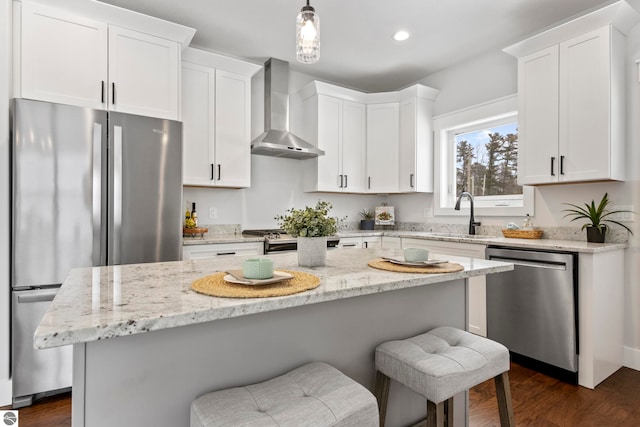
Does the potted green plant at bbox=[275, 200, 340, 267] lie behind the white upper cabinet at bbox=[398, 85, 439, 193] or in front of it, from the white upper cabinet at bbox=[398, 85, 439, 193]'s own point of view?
in front

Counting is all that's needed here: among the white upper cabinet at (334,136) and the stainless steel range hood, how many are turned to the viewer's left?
0

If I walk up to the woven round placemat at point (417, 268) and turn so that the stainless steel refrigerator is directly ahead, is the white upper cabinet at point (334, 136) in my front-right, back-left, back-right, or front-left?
front-right

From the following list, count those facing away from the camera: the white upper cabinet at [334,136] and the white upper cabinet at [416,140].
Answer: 0

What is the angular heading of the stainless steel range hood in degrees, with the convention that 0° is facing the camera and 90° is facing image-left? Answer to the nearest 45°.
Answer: approximately 315°

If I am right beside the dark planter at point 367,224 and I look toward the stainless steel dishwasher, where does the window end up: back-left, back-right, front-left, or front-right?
front-left

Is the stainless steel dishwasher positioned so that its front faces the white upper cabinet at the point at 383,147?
no

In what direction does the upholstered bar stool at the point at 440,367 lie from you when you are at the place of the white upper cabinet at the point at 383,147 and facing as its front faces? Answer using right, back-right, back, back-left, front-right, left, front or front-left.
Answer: front

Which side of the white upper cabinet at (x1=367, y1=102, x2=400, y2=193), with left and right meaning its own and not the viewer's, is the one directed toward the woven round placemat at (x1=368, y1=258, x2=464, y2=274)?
front

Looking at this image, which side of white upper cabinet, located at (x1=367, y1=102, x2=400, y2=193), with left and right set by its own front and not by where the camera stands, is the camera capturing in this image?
front

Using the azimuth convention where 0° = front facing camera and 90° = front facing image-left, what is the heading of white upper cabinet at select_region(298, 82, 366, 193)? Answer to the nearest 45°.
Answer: approximately 315°

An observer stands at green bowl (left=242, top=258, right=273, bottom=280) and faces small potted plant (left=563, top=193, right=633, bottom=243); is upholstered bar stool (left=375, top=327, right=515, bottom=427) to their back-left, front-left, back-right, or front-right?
front-right

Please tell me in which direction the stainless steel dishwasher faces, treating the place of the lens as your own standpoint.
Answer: facing the viewer and to the left of the viewer

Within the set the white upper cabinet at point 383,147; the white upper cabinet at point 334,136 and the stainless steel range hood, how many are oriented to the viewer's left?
0

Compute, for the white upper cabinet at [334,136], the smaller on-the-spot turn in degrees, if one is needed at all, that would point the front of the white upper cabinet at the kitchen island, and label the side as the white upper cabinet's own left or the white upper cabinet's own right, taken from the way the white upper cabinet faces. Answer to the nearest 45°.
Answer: approximately 45° to the white upper cabinet's own right

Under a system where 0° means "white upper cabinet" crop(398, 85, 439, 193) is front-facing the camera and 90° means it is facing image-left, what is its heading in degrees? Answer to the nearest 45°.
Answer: approximately 45°

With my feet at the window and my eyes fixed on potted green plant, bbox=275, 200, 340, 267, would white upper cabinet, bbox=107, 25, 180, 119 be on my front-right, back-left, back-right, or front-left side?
front-right
